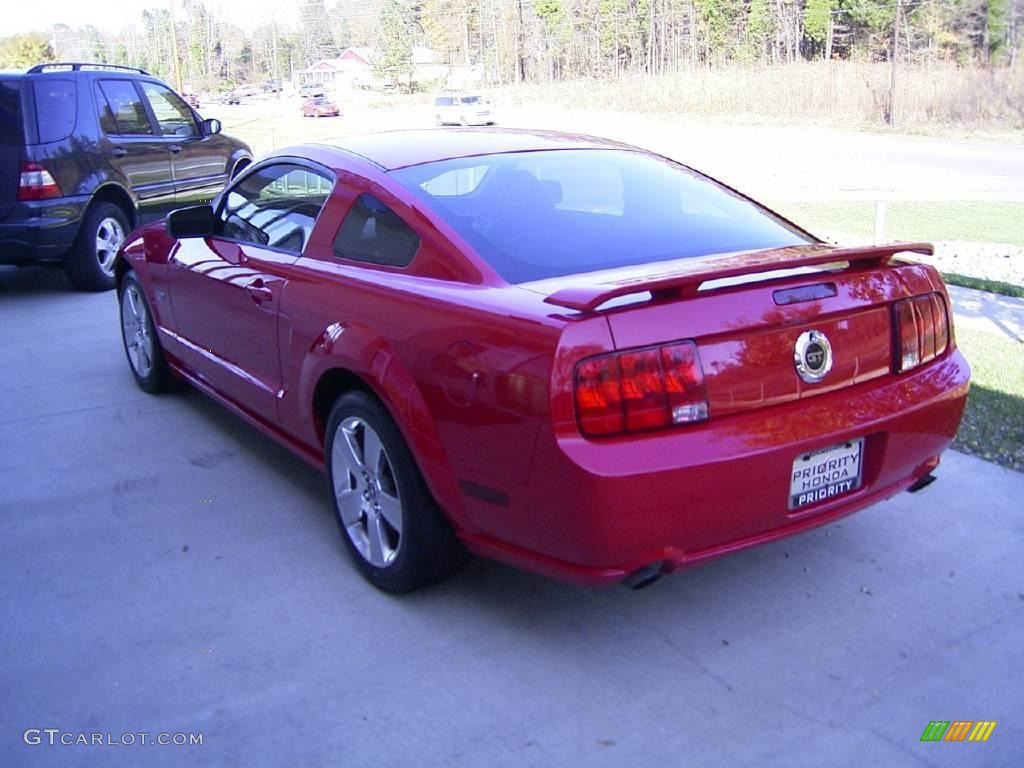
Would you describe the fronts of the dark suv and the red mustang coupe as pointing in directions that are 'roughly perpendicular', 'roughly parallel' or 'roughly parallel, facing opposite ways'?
roughly perpendicular

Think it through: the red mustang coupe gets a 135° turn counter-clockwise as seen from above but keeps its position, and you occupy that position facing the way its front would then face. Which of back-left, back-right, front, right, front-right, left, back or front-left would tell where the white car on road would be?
back

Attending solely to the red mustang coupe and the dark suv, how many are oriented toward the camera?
0

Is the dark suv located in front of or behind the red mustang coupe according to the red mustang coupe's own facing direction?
in front

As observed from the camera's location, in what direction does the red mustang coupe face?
facing away from the viewer and to the left of the viewer

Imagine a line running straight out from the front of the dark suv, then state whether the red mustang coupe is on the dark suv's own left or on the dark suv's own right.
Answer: on the dark suv's own right

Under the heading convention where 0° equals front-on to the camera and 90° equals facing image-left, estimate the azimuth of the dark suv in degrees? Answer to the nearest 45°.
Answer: approximately 225°

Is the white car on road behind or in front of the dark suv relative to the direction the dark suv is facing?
in front
